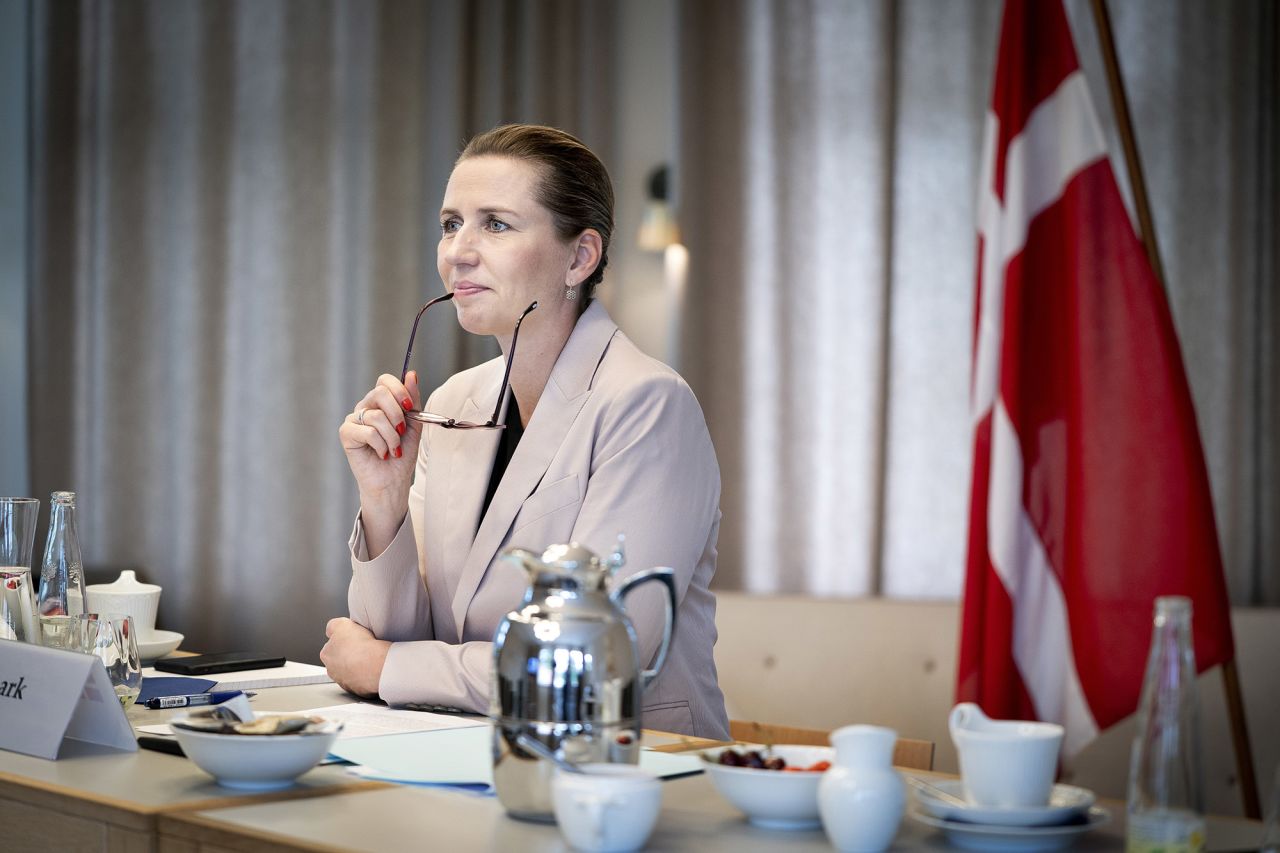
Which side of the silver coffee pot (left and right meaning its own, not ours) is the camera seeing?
left

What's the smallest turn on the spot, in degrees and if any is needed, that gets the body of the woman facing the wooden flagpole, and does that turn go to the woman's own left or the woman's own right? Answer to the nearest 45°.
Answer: approximately 135° to the woman's own left

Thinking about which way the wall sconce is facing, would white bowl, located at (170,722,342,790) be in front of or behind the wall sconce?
in front

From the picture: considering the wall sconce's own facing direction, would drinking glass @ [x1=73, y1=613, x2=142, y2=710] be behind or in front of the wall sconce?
in front

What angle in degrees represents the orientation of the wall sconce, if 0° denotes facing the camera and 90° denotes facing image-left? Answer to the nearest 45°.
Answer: approximately 0°

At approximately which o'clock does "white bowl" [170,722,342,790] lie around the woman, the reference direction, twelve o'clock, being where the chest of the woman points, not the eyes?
The white bowl is roughly at 11 o'clock from the woman.

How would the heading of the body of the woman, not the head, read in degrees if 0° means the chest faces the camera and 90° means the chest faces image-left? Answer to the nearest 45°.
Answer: approximately 45°

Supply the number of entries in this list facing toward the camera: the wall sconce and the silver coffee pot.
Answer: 1

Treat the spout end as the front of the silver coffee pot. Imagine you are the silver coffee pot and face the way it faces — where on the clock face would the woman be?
The woman is roughly at 3 o'clock from the silver coffee pot.

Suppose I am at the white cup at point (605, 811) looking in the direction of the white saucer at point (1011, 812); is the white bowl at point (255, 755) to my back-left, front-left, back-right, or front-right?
back-left

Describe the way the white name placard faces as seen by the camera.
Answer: facing the viewer and to the left of the viewer

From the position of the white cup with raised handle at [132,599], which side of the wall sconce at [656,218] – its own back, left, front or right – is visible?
front

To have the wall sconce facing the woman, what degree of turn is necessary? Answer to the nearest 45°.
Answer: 0° — it already faces them

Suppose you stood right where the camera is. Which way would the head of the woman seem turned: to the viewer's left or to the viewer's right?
to the viewer's left

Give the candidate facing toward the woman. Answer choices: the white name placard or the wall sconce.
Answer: the wall sconce
